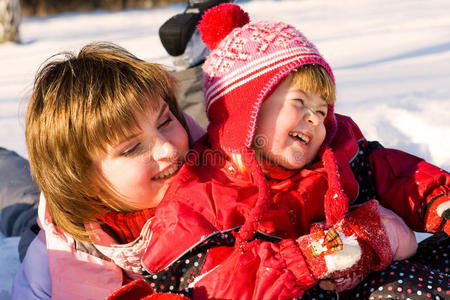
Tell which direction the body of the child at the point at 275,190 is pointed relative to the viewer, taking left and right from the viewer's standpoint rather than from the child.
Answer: facing the viewer and to the right of the viewer

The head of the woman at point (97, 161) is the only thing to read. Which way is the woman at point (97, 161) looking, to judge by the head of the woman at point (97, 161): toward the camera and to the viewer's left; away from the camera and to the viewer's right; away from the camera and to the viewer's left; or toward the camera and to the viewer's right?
toward the camera and to the viewer's right
